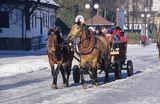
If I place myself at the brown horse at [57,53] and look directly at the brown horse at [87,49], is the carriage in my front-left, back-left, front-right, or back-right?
front-left

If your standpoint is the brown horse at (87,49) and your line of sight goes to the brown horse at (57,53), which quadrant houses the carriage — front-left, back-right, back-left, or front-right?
back-right

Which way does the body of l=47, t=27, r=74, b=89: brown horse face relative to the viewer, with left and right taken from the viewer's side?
facing the viewer and to the left of the viewer

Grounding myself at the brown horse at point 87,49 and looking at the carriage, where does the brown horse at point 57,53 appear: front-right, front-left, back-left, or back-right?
back-left

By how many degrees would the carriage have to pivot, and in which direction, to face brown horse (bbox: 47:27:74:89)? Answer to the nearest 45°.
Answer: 0° — it already faces it

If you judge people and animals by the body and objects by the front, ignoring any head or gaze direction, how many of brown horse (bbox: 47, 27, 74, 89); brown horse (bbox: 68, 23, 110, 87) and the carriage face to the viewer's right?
0

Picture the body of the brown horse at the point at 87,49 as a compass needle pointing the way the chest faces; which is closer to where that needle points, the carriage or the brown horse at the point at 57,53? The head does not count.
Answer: the brown horse

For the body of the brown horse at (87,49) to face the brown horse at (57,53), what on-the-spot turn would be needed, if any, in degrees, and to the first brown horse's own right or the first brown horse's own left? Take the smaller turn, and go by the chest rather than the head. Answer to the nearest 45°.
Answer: approximately 45° to the first brown horse's own right

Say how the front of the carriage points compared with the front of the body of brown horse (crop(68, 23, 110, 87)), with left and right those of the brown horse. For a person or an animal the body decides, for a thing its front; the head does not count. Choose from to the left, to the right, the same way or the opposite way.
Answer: the same way

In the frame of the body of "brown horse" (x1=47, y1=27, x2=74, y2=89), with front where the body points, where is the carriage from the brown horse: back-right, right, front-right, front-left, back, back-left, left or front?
back

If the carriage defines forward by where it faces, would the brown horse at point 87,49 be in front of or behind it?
in front

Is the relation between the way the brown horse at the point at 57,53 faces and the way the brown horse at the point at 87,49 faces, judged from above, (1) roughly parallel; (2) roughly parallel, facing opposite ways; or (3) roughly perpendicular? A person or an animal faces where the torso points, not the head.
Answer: roughly parallel

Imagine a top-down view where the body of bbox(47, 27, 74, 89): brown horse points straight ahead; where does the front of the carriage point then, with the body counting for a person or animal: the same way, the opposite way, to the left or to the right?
the same way
